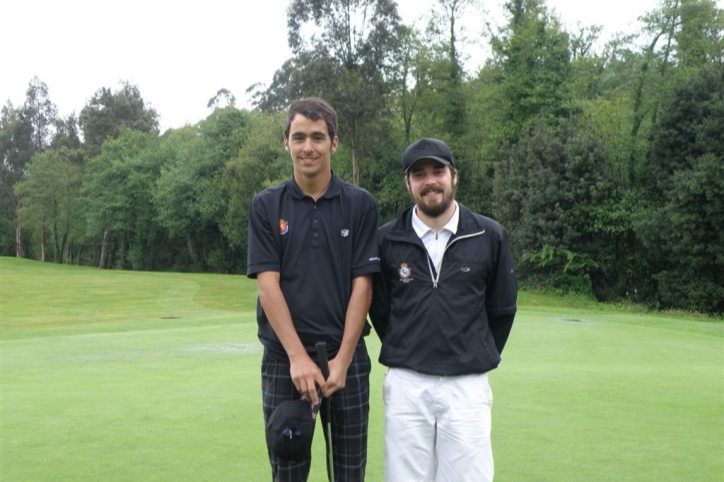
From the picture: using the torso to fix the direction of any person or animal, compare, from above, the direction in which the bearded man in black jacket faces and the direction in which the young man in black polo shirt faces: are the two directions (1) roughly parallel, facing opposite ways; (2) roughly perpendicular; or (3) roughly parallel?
roughly parallel

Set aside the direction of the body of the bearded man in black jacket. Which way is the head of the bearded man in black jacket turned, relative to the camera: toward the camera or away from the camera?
toward the camera

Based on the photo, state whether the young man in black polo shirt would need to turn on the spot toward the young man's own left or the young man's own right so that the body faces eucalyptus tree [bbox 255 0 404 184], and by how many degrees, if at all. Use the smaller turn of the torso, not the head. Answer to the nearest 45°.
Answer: approximately 180°

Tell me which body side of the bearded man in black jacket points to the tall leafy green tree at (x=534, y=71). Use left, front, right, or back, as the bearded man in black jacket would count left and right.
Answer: back

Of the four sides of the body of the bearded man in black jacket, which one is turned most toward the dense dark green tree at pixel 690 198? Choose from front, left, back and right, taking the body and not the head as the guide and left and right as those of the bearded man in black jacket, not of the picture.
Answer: back

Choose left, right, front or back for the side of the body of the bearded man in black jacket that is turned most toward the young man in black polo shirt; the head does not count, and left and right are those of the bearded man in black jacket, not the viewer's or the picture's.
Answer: right

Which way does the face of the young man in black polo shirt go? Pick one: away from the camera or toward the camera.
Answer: toward the camera

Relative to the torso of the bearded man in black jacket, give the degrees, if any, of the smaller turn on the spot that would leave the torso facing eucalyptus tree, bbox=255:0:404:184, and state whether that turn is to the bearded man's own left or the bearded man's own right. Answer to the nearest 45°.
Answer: approximately 180°

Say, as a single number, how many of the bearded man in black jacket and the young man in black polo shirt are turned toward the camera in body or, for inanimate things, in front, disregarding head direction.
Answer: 2

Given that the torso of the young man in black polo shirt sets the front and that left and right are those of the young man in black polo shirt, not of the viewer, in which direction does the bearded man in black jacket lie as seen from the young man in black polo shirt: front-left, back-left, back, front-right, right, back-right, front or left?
left

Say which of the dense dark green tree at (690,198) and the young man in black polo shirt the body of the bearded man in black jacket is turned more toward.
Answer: the young man in black polo shirt

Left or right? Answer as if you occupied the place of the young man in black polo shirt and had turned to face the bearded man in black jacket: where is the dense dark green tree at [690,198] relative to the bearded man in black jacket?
left

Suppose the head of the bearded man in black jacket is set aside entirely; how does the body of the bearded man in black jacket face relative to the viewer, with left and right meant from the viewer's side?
facing the viewer
